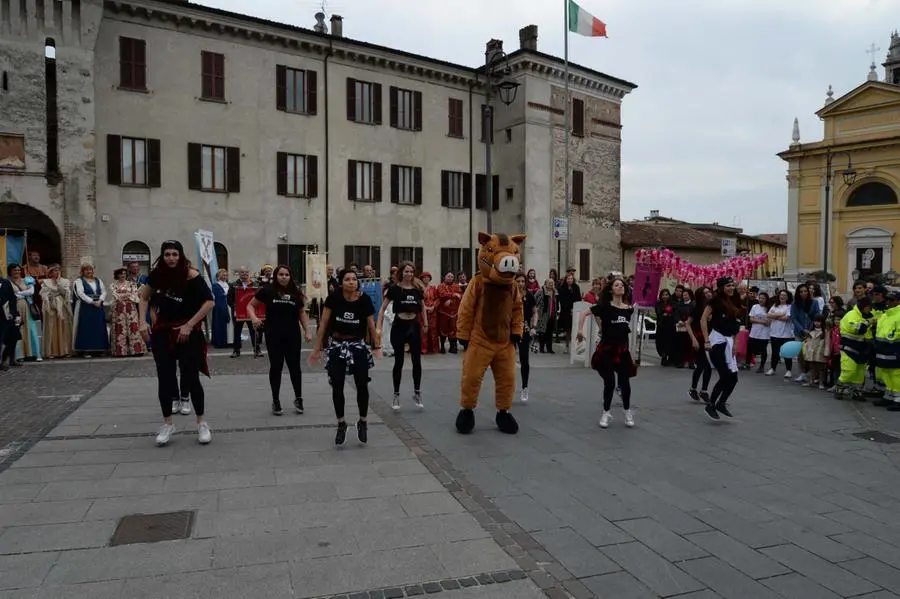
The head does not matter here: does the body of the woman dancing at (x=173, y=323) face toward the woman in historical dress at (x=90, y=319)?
no

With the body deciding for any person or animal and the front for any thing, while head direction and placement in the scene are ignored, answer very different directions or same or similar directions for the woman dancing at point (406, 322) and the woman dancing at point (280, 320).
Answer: same or similar directions

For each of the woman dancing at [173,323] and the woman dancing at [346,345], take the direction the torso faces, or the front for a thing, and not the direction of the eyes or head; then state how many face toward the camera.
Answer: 2

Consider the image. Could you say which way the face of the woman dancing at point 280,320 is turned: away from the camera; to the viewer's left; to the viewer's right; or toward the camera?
toward the camera

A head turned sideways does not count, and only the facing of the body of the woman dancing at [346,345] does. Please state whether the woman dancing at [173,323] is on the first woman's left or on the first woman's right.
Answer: on the first woman's right

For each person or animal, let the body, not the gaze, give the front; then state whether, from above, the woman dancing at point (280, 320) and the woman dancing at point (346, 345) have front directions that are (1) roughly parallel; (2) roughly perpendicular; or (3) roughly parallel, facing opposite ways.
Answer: roughly parallel

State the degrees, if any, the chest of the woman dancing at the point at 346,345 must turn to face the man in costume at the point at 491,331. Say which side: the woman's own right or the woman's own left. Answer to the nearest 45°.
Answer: approximately 90° to the woman's own left

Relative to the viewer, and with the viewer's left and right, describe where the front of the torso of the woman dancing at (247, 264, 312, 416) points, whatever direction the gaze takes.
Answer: facing the viewer

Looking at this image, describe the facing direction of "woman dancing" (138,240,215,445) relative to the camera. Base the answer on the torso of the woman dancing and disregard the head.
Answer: toward the camera

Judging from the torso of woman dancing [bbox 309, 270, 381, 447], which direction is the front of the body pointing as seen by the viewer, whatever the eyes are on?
toward the camera

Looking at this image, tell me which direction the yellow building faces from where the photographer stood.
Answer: facing the viewer and to the left of the viewer

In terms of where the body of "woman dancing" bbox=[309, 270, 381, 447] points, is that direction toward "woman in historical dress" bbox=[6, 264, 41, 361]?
no

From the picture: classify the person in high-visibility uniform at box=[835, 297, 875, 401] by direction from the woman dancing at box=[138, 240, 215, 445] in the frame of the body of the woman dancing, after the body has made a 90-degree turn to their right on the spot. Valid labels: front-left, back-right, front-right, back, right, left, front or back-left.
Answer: back

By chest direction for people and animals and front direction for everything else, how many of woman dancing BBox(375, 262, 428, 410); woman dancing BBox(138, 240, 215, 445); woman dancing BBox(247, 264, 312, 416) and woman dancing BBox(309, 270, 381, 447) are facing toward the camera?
4

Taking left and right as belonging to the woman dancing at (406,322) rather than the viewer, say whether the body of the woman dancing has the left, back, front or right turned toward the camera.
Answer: front

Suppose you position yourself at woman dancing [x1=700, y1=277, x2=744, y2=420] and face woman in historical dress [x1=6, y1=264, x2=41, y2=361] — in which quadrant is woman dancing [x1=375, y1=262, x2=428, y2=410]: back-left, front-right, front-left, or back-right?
front-left

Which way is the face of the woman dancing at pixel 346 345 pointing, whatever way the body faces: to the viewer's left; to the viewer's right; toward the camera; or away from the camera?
toward the camera

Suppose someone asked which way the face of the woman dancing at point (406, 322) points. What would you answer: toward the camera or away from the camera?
toward the camera

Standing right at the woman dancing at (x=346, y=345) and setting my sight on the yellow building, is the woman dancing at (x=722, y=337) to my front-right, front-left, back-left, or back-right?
front-right

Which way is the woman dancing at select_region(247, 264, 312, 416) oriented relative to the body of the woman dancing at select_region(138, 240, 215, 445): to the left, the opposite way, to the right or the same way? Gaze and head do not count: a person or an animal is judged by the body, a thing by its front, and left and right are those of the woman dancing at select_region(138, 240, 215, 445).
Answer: the same way
